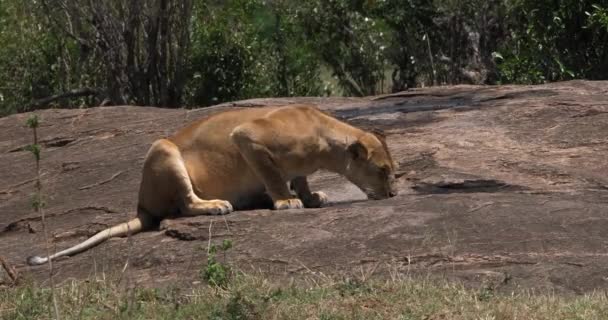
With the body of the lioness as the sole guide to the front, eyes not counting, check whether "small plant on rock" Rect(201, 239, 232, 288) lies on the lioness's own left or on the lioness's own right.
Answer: on the lioness's own right

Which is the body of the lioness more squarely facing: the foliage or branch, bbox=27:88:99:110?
the foliage

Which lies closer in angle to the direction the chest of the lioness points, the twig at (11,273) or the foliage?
the foliage

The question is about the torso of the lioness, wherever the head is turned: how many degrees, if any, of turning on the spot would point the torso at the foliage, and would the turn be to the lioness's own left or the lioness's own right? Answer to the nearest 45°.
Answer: approximately 45° to the lioness's own left

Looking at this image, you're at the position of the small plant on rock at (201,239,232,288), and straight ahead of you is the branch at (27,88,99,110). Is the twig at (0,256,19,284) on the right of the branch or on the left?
left

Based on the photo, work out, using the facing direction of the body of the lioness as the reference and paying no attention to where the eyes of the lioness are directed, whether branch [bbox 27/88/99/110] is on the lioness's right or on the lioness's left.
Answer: on the lioness's left

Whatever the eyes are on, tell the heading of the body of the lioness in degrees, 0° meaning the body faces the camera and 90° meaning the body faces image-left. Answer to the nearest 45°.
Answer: approximately 270°

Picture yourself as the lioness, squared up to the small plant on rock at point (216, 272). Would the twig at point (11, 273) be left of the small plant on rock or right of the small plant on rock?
right
